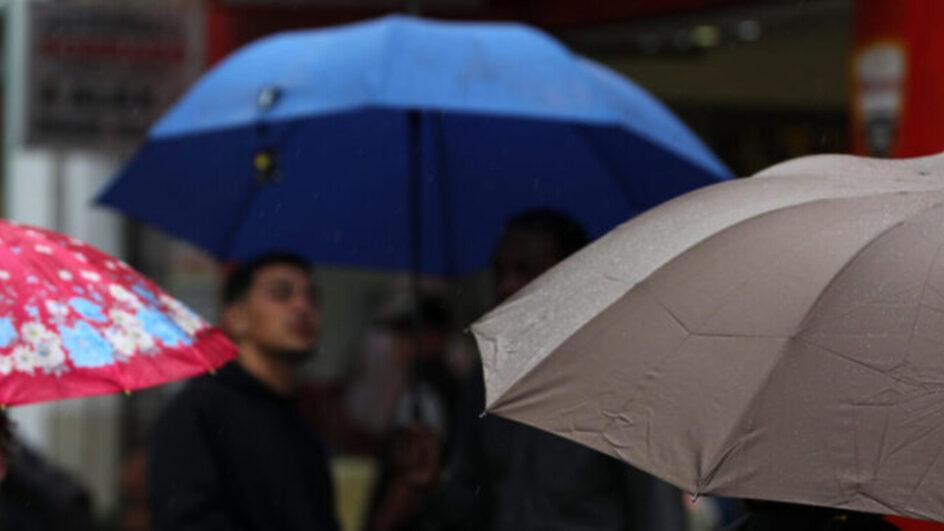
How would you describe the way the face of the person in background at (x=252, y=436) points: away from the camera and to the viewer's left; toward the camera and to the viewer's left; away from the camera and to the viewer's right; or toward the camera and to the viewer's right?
toward the camera and to the viewer's right

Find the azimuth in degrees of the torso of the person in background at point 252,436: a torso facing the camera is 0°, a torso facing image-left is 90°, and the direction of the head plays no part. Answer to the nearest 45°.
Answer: approximately 315°

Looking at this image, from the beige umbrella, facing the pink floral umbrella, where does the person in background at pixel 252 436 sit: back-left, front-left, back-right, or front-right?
front-right

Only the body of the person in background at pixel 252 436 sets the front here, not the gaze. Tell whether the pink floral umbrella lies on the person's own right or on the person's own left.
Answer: on the person's own right

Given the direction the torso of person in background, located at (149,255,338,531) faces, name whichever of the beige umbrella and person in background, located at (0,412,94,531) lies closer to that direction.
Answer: the beige umbrella

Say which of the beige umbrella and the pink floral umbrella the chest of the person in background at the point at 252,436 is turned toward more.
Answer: the beige umbrella

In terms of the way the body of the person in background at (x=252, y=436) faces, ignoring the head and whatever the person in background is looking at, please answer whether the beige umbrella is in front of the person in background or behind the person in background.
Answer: in front
